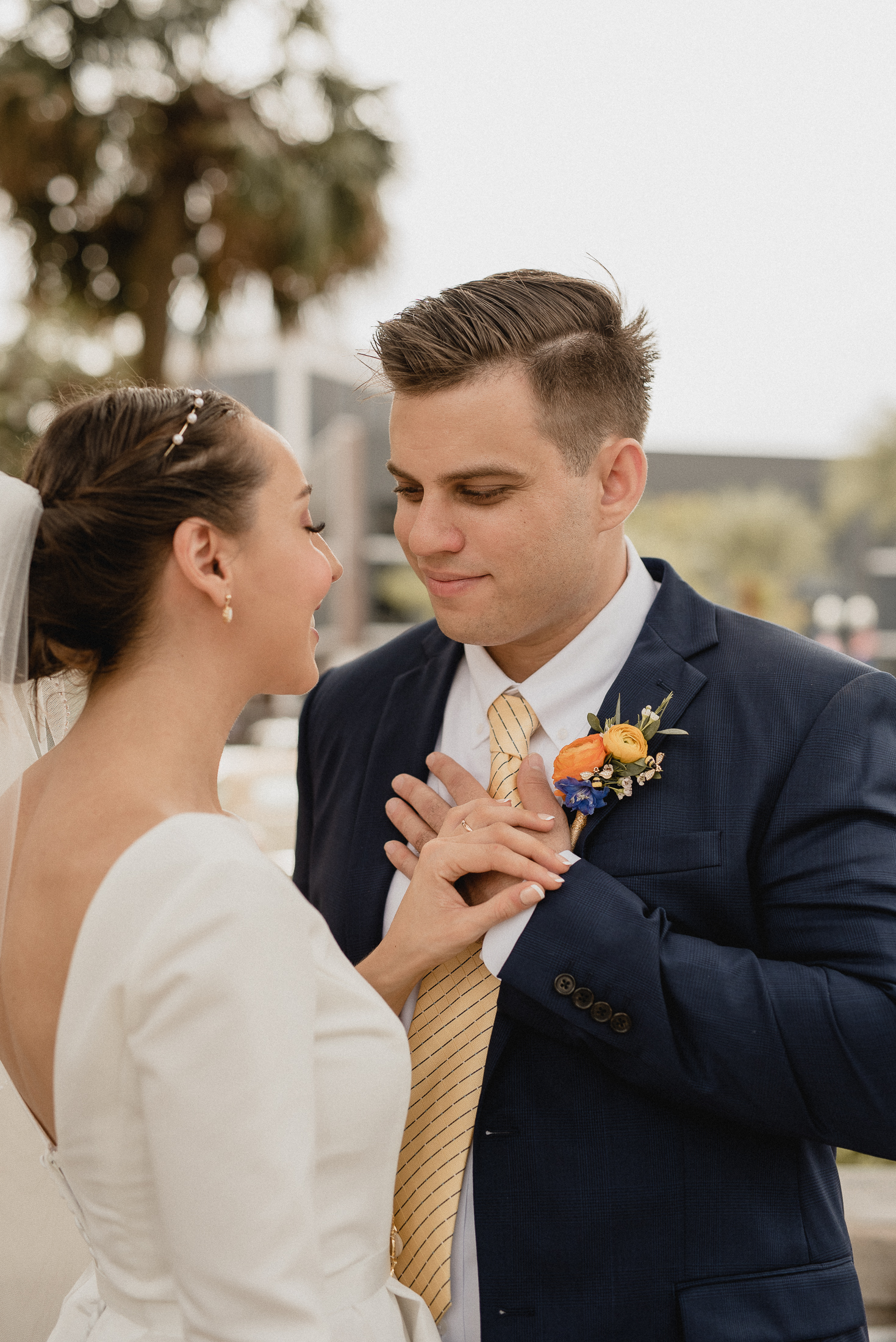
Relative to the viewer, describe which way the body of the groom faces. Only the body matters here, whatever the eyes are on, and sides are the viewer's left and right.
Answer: facing the viewer and to the left of the viewer

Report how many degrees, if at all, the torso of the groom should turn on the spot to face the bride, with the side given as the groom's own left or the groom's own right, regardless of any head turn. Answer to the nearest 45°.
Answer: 0° — they already face them

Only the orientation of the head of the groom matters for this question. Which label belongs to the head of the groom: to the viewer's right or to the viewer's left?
to the viewer's left

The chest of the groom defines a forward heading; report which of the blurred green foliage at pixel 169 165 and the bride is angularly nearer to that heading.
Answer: the bride

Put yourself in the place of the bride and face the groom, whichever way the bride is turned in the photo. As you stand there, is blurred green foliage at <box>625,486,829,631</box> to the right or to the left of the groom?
left

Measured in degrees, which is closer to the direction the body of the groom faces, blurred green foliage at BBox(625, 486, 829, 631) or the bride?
the bride

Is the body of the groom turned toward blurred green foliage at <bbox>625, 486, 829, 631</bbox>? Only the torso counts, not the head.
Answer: no

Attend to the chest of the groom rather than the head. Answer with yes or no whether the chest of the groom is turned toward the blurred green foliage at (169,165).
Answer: no
